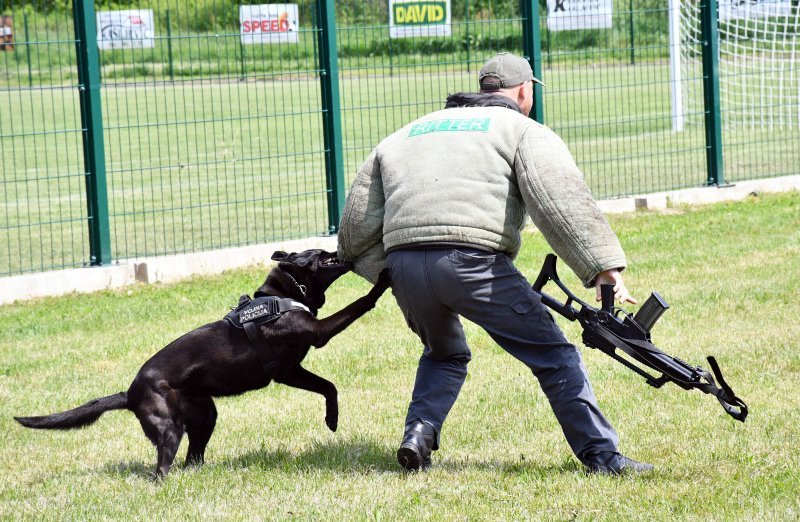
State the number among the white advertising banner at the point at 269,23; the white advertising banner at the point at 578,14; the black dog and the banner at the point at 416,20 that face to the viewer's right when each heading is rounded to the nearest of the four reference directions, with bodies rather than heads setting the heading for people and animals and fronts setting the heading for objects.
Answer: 1

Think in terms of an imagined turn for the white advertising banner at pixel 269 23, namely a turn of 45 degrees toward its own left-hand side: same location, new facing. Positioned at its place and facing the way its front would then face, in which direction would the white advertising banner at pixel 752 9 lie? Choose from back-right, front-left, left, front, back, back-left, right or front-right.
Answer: left

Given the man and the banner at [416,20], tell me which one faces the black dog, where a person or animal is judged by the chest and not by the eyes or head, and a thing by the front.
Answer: the banner

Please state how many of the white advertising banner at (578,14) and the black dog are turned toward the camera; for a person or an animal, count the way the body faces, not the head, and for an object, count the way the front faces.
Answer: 1

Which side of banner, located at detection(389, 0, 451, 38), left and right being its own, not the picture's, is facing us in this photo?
front

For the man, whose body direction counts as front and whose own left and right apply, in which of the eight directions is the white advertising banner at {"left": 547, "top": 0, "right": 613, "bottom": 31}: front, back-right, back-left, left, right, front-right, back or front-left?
front-left

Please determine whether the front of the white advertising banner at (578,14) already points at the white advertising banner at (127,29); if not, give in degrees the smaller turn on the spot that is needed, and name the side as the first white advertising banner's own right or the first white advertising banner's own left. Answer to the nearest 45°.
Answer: approximately 45° to the first white advertising banner's own right

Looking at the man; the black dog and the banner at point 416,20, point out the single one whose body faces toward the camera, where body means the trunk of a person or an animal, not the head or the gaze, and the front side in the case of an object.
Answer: the banner

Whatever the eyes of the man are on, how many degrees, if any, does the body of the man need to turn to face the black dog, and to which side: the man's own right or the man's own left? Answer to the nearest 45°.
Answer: approximately 135° to the man's own left

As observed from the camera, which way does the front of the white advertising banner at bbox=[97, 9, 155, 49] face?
facing the viewer

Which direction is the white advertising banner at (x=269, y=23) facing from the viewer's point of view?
toward the camera

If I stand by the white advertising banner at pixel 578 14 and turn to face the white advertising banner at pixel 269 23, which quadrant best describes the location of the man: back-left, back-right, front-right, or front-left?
front-left

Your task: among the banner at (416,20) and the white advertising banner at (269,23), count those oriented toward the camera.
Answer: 2

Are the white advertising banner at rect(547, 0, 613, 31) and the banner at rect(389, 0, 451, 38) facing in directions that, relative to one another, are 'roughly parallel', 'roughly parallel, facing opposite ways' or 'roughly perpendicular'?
roughly parallel

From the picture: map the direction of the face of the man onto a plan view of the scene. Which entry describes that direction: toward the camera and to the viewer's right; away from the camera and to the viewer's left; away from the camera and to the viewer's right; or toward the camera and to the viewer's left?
away from the camera and to the viewer's right

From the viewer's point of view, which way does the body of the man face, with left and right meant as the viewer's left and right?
facing away from the viewer and to the right of the viewer
